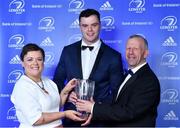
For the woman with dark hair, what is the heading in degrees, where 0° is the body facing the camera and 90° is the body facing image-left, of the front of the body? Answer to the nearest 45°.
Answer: approximately 315°

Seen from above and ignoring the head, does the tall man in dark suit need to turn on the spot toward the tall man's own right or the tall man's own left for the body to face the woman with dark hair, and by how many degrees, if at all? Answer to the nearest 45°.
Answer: approximately 45° to the tall man's own right

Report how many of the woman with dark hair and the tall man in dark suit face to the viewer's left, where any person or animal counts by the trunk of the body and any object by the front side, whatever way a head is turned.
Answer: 0

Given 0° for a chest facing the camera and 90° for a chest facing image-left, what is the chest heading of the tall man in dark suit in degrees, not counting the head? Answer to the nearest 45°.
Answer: approximately 0°

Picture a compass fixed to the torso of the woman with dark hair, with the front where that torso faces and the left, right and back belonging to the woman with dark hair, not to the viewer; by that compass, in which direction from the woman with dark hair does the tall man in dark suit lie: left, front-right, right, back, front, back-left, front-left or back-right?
left
